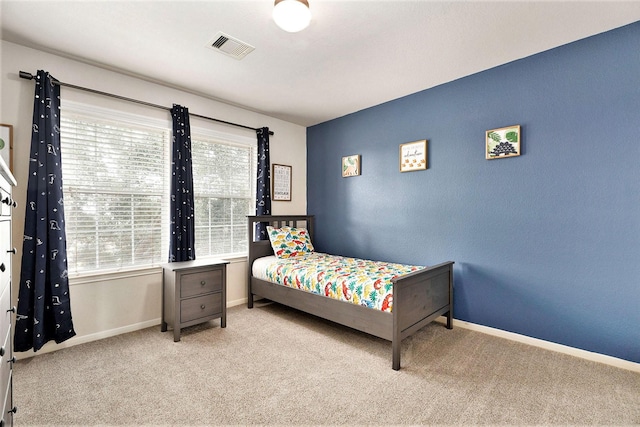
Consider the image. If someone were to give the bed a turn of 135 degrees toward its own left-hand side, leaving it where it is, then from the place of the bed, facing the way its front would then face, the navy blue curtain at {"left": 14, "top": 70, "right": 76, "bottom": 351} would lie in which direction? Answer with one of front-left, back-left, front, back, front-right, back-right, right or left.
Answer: left

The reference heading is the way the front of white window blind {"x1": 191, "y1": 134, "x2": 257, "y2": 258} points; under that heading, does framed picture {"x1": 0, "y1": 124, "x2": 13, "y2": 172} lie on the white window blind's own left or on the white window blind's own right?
on the white window blind's own right

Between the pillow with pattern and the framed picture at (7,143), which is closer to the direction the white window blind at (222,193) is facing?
the pillow with pattern

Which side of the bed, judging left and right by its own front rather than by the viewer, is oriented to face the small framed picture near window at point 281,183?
back

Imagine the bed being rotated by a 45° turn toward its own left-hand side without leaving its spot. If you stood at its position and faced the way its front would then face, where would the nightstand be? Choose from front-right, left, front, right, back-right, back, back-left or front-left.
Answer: back

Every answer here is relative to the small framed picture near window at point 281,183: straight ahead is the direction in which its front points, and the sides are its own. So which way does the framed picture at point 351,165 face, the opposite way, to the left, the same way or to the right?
to the right

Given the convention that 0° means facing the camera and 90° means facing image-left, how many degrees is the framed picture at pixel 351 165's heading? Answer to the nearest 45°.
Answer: approximately 45°

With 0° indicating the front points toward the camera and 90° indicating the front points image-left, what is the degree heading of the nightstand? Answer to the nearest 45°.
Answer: approximately 315°

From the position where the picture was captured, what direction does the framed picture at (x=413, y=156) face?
facing the viewer and to the left of the viewer

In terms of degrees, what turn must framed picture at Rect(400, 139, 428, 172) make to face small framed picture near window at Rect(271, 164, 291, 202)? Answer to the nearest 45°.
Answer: approximately 45° to its right

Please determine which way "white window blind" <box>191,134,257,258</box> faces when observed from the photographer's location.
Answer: facing the viewer and to the right of the viewer

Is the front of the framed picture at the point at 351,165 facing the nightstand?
yes

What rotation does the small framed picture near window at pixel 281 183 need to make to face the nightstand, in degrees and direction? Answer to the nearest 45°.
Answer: approximately 90° to its right

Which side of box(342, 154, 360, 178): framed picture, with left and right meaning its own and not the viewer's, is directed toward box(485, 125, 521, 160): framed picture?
left
